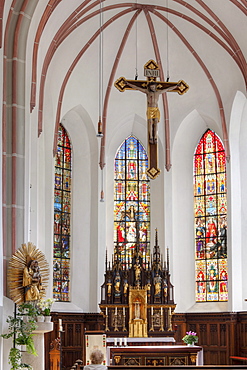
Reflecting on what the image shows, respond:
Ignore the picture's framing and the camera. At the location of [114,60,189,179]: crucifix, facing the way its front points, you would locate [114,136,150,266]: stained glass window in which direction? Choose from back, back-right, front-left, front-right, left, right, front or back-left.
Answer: back

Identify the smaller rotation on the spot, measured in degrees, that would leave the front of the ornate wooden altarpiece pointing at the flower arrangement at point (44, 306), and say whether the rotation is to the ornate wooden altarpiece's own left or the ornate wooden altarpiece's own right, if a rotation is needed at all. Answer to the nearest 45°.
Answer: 0° — it already faces it

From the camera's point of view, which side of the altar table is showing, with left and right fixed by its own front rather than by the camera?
front

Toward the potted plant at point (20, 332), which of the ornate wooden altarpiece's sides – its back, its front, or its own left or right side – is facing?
front

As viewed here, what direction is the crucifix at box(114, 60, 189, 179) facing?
toward the camera

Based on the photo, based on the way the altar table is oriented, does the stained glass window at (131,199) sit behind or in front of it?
behind

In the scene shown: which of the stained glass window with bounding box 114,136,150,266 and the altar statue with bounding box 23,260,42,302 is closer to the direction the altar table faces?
the altar statue

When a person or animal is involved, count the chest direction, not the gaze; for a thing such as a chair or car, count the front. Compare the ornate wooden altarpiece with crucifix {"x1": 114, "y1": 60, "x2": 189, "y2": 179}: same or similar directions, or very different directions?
same or similar directions

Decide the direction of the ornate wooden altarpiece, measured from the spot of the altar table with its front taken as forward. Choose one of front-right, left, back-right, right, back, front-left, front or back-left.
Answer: back

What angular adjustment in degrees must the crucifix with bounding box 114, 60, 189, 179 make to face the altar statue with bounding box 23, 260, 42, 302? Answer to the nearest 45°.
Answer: approximately 45° to its right

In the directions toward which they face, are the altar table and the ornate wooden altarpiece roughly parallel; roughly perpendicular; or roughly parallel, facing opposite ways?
roughly parallel

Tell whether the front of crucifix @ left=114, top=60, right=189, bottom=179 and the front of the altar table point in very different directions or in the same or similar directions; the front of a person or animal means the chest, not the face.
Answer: same or similar directions
